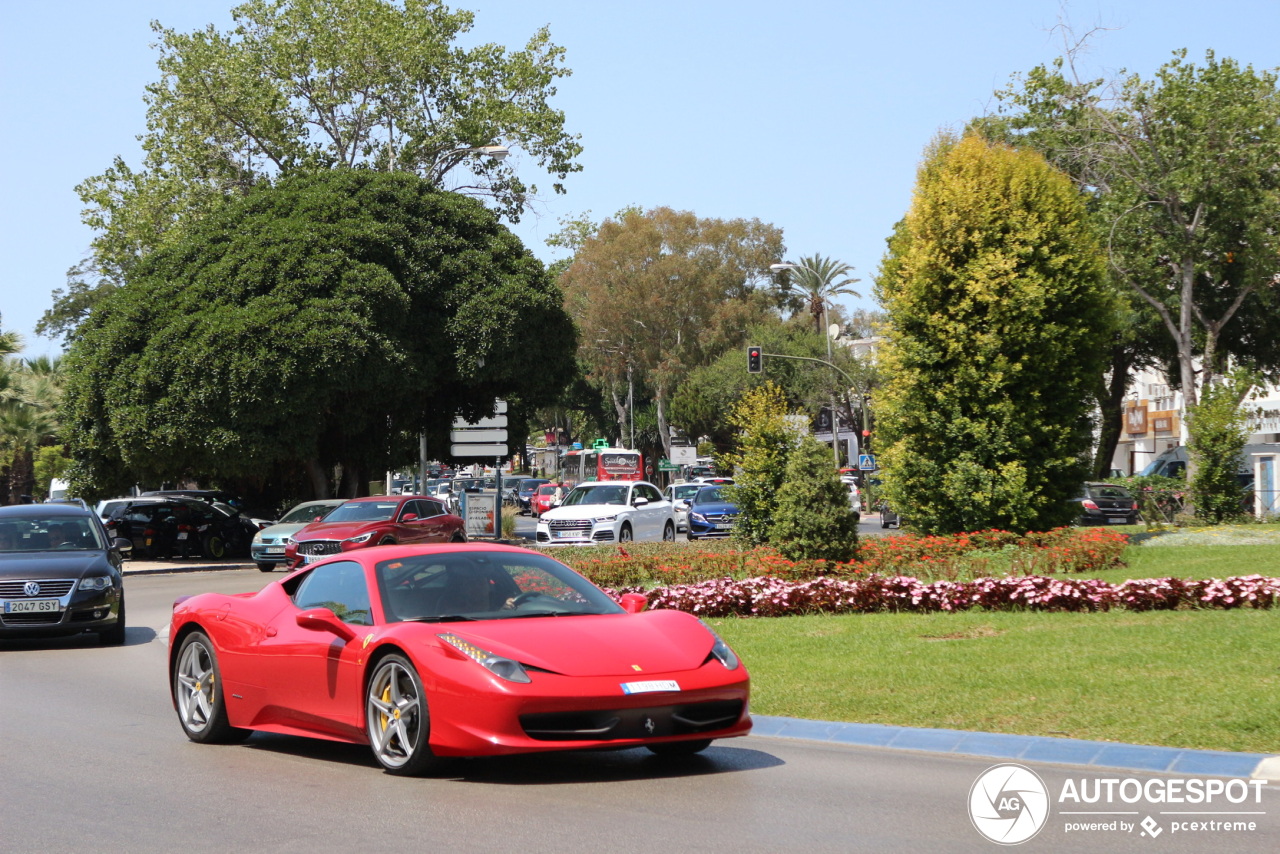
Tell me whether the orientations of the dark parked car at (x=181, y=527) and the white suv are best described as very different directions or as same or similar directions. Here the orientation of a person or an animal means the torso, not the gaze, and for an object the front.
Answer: very different directions

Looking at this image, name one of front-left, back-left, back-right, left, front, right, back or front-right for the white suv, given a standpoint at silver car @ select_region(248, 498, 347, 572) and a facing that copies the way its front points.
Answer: back-left

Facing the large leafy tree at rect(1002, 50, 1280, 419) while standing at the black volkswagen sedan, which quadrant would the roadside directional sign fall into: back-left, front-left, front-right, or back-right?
front-left

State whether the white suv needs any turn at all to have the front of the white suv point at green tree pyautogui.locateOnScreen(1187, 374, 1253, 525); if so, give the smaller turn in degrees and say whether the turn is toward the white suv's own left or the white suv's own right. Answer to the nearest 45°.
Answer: approximately 90° to the white suv's own left

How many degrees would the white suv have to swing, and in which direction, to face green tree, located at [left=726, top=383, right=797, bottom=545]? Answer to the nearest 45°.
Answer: approximately 45° to its left

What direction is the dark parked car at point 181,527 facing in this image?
to the viewer's right

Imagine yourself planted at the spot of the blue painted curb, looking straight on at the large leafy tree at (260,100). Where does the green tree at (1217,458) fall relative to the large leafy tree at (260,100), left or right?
right

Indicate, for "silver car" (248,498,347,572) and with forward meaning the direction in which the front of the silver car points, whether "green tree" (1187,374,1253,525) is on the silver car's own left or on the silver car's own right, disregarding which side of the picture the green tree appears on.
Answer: on the silver car's own left

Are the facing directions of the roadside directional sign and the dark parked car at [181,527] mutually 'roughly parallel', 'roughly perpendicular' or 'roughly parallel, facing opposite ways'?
roughly perpendicular

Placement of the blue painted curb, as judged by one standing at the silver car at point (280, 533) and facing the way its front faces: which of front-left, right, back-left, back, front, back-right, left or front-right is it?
front-left

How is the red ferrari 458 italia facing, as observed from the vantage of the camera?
facing the viewer and to the right of the viewer
